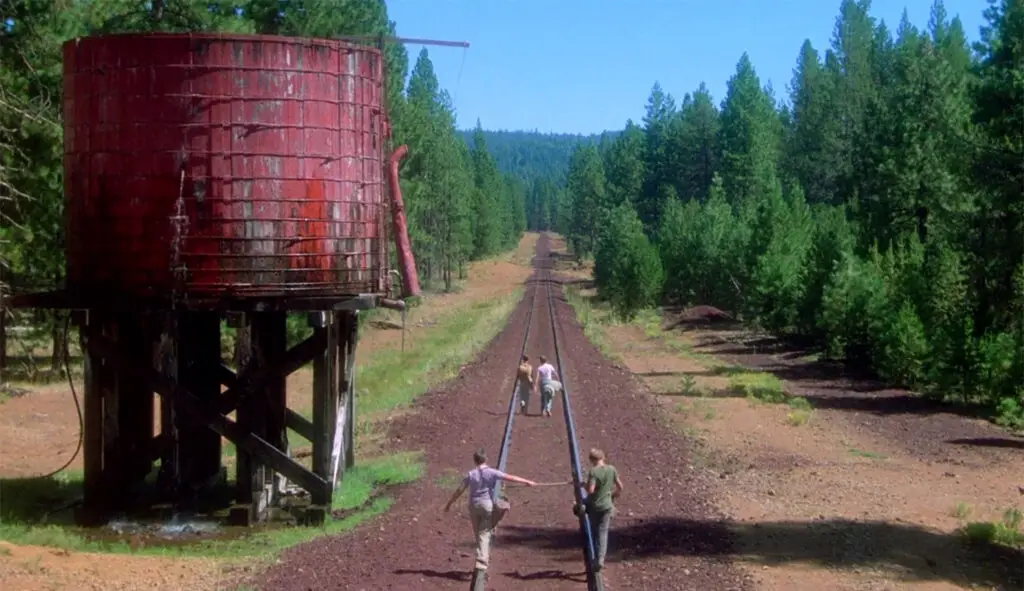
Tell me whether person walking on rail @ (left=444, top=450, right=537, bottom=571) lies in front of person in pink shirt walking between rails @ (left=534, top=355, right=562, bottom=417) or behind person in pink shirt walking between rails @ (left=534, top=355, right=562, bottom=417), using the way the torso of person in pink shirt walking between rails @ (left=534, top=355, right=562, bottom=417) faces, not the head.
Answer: behind

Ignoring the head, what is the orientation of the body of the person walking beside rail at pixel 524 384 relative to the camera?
away from the camera

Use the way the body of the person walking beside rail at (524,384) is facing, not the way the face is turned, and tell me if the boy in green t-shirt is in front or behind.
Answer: behind

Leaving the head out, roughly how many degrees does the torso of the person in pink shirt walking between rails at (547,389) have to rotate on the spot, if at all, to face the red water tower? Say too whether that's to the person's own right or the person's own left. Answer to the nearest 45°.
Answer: approximately 135° to the person's own left

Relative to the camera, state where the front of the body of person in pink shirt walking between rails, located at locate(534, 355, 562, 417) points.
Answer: away from the camera

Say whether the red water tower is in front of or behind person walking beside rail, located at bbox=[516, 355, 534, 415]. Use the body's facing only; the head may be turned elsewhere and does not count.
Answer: behind

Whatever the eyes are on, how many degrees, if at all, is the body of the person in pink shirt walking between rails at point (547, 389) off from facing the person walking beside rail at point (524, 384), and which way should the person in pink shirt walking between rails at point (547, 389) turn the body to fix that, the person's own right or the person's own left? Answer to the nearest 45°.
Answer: approximately 45° to the person's own left

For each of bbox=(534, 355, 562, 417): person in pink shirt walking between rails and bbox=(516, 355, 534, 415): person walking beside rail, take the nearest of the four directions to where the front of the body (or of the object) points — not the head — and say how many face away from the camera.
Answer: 2

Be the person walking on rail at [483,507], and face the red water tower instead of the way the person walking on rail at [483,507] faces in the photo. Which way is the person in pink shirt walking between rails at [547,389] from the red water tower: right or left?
right

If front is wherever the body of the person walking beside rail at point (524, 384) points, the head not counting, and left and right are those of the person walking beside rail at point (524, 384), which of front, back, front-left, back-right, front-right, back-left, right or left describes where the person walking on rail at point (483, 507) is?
back
